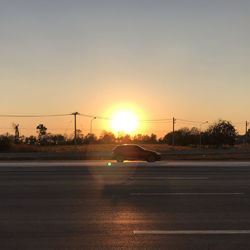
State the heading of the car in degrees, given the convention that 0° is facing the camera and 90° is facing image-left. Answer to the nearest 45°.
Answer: approximately 270°
